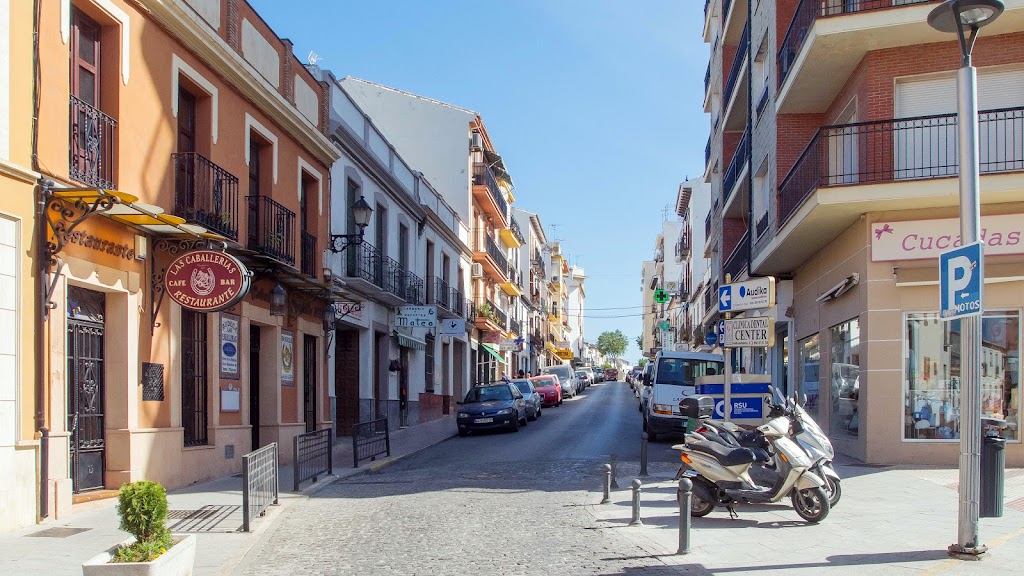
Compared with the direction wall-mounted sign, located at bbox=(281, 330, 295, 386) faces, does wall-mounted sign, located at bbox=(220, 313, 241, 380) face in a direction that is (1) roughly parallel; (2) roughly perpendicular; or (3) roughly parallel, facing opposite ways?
roughly parallel

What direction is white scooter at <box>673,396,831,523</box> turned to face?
to the viewer's right

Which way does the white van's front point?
toward the camera

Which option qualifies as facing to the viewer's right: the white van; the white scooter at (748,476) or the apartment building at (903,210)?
the white scooter

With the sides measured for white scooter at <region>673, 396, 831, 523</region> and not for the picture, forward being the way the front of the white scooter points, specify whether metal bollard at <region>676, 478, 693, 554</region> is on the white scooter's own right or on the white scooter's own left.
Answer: on the white scooter's own right

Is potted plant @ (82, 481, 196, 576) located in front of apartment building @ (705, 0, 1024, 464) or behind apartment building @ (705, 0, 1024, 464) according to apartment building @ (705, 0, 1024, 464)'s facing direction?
in front

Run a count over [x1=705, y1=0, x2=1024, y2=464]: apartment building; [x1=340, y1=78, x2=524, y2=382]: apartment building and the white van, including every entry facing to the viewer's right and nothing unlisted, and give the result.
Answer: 1

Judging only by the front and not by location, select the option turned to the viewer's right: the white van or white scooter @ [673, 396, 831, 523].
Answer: the white scooter

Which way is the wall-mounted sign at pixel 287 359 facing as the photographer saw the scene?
facing the viewer and to the right of the viewer

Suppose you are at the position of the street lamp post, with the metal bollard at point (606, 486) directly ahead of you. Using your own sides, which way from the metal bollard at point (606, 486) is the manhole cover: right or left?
left

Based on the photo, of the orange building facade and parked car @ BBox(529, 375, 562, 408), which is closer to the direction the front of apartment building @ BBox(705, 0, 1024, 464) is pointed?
the orange building facade
